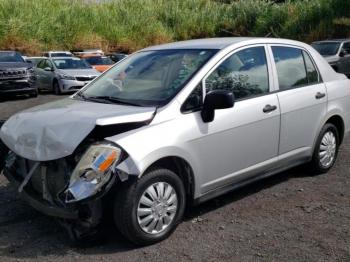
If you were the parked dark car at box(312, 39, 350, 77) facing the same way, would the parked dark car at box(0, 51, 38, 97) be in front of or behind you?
in front

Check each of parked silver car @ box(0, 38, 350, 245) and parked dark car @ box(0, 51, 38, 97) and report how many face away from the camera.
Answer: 0

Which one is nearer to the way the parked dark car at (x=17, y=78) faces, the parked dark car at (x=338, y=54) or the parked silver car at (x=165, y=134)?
the parked silver car

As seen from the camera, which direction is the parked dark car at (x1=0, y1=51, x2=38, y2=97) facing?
toward the camera

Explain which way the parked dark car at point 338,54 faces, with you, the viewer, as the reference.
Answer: facing the viewer and to the left of the viewer

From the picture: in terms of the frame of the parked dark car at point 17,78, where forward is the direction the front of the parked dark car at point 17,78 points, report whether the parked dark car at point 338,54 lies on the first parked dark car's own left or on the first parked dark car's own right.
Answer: on the first parked dark car's own left

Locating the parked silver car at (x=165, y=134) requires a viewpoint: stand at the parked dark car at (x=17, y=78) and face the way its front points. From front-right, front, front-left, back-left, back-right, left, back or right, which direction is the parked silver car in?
front

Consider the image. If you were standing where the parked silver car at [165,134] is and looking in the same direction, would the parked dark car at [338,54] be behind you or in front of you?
behind

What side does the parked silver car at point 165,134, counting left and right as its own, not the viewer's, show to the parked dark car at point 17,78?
right
